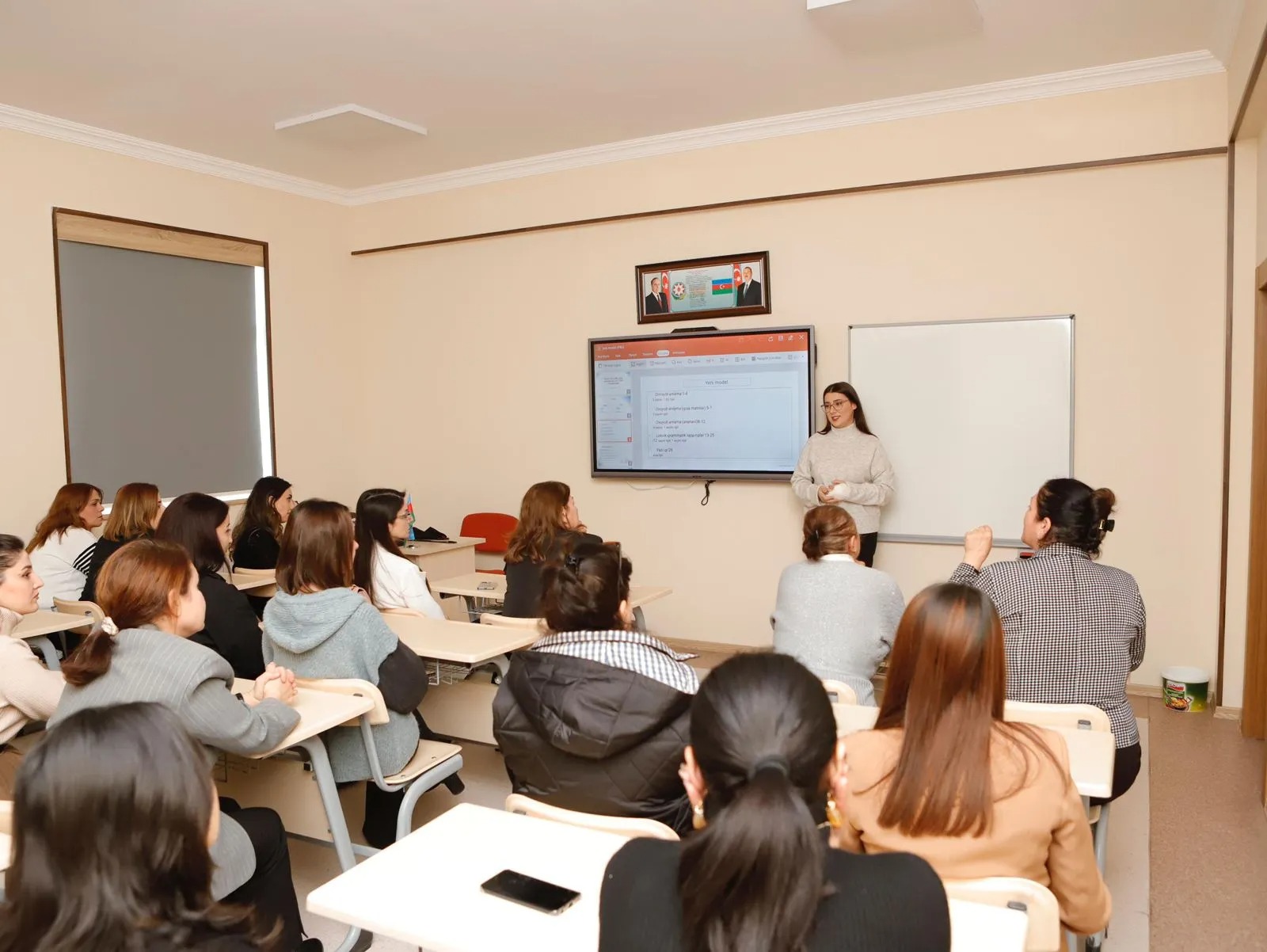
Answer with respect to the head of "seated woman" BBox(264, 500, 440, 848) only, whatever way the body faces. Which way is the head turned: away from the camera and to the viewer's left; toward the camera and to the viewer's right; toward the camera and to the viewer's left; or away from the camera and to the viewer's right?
away from the camera and to the viewer's right

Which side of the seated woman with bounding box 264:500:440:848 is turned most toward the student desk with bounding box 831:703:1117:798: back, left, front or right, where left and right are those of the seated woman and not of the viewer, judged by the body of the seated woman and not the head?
right

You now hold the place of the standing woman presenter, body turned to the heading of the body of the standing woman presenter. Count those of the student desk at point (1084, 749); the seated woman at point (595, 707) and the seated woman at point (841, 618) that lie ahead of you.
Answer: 3

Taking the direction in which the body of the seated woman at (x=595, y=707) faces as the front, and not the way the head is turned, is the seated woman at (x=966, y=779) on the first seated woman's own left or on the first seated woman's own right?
on the first seated woman's own right

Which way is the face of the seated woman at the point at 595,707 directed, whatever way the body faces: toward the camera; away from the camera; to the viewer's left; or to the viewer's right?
away from the camera

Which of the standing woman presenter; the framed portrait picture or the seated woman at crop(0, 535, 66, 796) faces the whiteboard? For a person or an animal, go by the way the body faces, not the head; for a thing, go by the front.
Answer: the seated woman

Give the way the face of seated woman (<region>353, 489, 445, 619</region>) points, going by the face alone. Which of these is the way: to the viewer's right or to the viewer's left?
to the viewer's right

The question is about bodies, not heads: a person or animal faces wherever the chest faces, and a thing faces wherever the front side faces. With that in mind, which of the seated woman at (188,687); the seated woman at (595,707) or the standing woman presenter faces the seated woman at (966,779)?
the standing woman presenter

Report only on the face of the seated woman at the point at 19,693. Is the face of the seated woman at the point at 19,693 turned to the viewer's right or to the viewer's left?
to the viewer's right

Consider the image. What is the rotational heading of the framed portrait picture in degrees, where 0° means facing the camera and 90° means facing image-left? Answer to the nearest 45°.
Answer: approximately 45°

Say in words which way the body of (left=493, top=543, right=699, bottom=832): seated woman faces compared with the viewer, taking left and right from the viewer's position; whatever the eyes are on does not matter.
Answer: facing away from the viewer

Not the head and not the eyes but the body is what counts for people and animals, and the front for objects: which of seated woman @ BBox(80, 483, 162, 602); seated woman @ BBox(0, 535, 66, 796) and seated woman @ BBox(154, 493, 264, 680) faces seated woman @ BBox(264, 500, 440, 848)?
seated woman @ BBox(0, 535, 66, 796)

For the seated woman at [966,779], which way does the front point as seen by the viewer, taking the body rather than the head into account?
away from the camera

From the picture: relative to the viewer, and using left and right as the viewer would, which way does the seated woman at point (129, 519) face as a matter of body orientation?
facing away from the viewer and to the right of the viewer

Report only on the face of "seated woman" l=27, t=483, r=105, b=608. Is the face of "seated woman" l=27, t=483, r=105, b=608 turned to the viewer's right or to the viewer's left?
to the viewer's right
